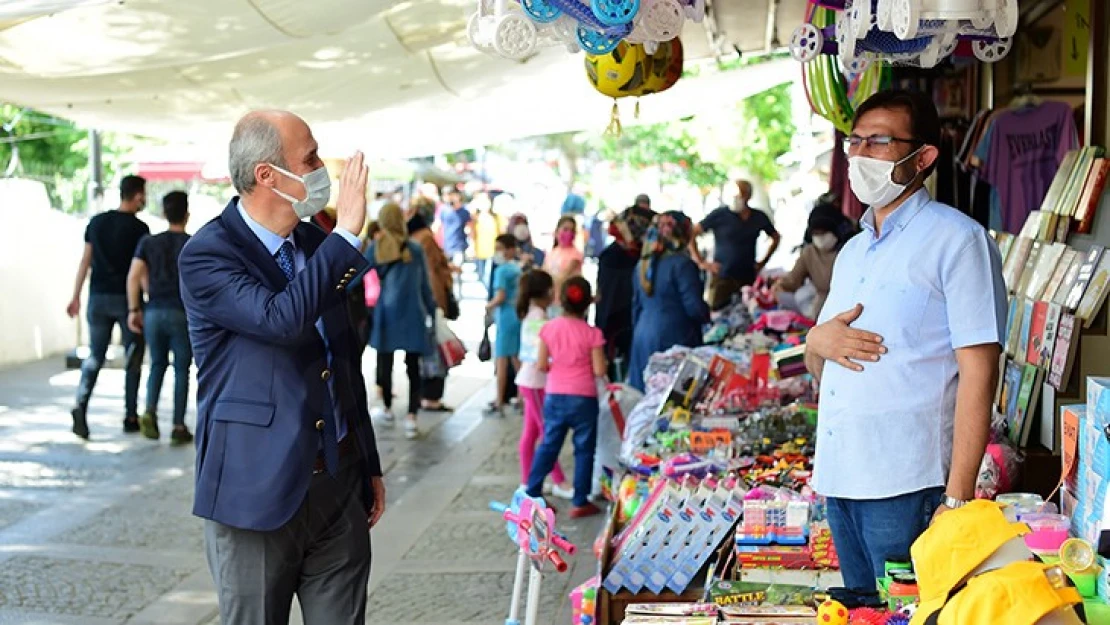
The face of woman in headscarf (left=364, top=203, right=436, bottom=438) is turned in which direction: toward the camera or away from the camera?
away from the camera

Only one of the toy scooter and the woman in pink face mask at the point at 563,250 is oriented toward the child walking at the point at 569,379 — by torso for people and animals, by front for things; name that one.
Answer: the woman in pink face mask

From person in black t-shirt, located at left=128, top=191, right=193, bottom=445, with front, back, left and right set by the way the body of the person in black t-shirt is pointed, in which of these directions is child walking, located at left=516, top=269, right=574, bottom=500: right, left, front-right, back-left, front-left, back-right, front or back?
back-right

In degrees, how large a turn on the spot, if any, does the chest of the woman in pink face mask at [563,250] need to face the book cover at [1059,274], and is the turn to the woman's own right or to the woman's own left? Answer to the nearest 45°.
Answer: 0° — they already face it

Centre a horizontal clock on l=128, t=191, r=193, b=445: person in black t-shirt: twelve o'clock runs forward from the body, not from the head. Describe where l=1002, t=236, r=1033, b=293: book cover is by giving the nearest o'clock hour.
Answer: The book cover is roughly at 5 o'clock from the person in black t-shirt.

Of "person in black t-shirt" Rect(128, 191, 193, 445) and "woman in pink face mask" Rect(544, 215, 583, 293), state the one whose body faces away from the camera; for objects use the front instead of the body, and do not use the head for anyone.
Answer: the person in black t-shirt

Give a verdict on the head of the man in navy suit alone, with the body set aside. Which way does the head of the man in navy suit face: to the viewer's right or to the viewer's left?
to the viewer's right

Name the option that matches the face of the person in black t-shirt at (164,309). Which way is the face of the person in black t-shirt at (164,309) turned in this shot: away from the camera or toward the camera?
away from the camera

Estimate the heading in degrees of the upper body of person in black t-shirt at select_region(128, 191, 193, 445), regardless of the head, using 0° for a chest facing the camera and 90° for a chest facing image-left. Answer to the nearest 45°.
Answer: approximately 180°
